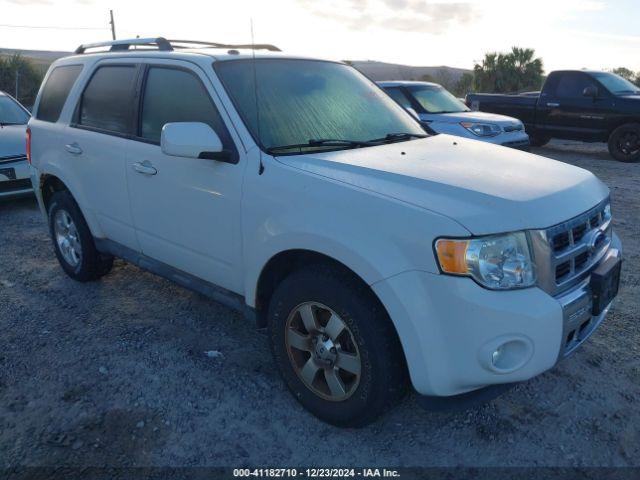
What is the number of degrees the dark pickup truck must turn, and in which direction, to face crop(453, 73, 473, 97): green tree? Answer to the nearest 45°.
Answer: approximately 135° to its left

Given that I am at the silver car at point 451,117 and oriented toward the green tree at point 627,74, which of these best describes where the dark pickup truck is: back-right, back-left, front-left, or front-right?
front-right

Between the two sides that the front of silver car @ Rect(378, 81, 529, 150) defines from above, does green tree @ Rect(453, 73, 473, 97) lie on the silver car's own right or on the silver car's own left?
on the silver car's own left

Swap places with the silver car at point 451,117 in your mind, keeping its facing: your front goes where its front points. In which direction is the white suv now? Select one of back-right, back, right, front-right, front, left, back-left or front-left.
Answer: front-right

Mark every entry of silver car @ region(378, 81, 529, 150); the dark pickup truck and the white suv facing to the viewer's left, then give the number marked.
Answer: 0

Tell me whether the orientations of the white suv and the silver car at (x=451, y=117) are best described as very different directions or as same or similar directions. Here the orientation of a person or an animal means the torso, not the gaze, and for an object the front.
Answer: same or similar directions

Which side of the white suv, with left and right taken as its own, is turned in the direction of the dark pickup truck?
left

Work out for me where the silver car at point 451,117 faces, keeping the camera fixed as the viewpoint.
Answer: facing the viewer and to the right of the viewer

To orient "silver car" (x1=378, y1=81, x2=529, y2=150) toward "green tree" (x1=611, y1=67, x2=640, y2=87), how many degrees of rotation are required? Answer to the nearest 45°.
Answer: approximately 135° to its left

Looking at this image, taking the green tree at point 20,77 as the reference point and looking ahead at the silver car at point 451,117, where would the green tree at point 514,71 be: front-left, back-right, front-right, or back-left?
front-left

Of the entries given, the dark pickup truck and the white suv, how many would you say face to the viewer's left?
0

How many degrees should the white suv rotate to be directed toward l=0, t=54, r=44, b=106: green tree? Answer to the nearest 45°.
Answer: approximately 180°
